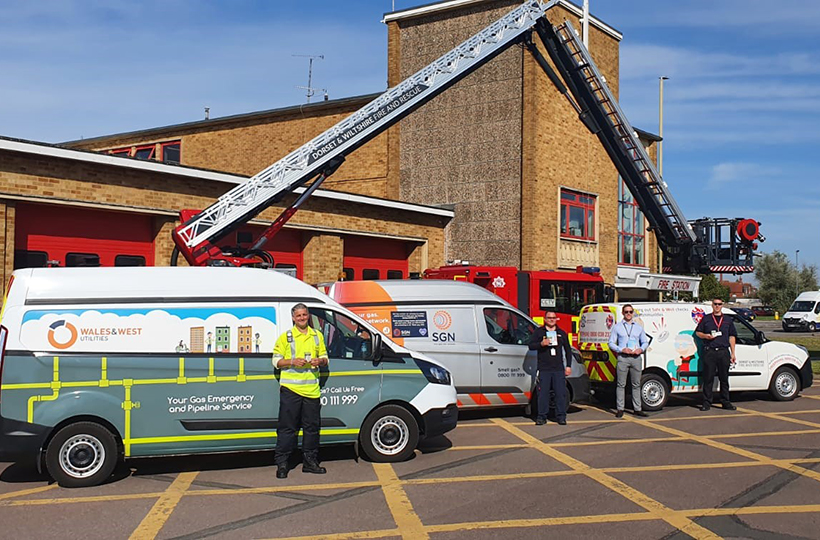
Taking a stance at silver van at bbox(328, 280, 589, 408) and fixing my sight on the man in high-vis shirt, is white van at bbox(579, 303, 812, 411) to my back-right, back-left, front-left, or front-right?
back-left

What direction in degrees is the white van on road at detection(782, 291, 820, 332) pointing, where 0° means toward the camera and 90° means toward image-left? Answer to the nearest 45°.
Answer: approximately 45°

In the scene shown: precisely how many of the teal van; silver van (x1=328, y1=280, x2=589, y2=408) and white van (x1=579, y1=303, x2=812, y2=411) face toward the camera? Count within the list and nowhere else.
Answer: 0

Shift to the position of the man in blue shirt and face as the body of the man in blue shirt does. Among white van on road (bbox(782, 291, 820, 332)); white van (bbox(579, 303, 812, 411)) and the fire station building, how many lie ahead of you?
0

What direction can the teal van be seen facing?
to the viewer's right

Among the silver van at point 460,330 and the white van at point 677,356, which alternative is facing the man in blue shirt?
the silver van at point 460,330

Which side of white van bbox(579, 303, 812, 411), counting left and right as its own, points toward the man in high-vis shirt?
back

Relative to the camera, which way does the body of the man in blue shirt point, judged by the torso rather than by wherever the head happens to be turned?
toward the camera

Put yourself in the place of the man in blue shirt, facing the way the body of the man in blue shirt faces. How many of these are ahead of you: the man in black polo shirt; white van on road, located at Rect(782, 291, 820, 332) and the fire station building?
0

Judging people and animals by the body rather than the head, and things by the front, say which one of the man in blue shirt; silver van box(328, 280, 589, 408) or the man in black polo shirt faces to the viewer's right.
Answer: the silver van

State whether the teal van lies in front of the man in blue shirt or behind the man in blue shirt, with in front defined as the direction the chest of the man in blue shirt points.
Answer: in front

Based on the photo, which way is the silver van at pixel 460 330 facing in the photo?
to the viewer's right

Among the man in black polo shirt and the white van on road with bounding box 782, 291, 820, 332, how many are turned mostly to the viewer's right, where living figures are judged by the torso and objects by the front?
0

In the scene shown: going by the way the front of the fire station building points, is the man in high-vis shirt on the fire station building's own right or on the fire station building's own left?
on the fire station building's own right

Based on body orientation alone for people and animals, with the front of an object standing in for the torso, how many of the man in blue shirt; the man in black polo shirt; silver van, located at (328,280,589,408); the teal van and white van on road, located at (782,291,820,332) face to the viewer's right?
2

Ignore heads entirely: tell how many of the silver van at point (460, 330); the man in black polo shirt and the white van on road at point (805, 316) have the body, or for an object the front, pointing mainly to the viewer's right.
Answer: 1

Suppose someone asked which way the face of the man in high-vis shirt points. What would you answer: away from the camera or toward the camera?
toward the camera
